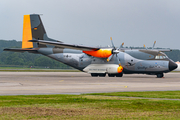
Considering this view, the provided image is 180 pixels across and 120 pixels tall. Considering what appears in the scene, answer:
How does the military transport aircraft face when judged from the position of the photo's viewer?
facing the viewer and to the right of the viewer
